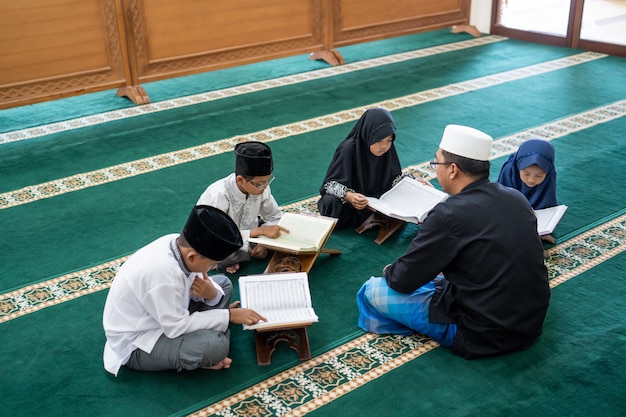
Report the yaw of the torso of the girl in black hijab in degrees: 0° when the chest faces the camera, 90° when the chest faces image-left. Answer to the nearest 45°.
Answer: approximately 315°

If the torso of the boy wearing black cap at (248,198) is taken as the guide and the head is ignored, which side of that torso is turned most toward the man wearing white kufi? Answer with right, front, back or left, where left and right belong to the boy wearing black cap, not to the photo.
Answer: front

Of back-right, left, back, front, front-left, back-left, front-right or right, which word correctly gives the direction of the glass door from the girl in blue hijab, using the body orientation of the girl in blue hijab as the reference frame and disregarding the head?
back

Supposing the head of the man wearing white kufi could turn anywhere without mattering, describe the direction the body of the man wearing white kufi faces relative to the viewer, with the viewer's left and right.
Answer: facing away from the viewer and to the left of the viewer

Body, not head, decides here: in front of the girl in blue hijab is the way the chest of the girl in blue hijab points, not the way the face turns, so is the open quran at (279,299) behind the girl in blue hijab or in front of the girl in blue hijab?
in front

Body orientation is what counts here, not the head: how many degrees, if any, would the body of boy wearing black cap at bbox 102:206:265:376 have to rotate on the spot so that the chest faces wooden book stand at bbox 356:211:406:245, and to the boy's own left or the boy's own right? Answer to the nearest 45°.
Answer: approximately 45° to the boy's own left

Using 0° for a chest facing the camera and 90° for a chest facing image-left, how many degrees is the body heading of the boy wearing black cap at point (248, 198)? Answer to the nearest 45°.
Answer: approximately 315°

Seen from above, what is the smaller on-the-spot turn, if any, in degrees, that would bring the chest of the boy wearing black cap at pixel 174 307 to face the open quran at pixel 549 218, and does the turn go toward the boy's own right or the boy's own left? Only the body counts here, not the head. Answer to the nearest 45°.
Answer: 0° — they already face it

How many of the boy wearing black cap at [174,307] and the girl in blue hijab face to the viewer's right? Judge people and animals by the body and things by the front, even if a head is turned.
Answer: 1

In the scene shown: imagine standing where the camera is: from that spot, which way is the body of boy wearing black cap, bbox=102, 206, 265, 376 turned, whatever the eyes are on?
to the viewer's right

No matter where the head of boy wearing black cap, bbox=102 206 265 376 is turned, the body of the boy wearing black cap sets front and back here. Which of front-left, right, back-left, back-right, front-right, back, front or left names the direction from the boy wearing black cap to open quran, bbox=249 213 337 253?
front-left
